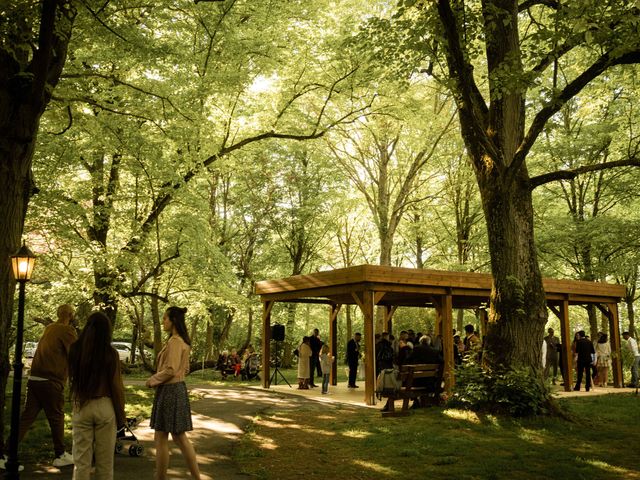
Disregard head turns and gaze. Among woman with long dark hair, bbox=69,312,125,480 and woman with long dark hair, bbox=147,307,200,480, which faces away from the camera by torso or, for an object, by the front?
woman with long dark hair, bbox=69,312,125,480

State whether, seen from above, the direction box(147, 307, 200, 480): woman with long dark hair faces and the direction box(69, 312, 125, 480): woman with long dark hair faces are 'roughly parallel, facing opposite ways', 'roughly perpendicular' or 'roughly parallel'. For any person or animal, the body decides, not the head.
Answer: roughly perpendicular

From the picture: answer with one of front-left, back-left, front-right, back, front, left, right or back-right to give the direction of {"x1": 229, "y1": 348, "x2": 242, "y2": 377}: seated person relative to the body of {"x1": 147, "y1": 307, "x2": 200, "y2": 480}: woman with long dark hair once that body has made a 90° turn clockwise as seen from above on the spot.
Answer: front

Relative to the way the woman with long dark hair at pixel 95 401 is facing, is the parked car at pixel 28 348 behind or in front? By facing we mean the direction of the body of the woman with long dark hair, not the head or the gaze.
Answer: in front

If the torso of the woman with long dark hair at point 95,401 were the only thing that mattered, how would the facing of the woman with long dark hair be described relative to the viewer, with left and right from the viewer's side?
facing away from the viewer

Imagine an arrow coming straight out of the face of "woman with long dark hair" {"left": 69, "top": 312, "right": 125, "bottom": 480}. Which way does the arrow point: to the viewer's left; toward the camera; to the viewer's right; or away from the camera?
away from the camera

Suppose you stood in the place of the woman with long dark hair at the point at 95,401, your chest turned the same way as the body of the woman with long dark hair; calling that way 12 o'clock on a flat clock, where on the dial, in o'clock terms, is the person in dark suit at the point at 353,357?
The person in dark suit is roughly at 1 o'clock from the woman with long dark hair.

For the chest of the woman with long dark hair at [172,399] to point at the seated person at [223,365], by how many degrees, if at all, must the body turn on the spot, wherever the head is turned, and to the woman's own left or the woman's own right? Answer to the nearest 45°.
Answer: approximately 90° to the woman's own right

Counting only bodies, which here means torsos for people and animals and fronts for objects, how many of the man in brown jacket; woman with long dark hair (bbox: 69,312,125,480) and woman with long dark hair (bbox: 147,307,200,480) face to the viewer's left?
1

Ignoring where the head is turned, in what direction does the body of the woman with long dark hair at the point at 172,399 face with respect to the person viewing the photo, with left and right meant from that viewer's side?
facing to the left of the viewer

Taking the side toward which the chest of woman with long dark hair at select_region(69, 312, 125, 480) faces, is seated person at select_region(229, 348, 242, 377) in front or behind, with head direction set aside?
in front
